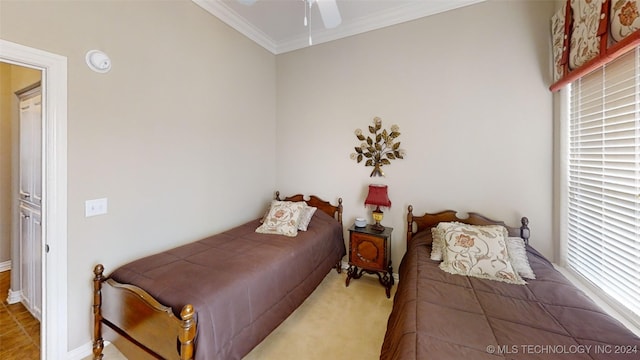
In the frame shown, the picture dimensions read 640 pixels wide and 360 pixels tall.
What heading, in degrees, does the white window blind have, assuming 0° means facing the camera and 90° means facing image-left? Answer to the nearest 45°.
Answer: approximately 45°

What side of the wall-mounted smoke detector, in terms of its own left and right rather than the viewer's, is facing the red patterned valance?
front

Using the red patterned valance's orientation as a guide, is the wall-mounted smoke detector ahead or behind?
ahead

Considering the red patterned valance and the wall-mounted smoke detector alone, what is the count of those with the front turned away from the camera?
0

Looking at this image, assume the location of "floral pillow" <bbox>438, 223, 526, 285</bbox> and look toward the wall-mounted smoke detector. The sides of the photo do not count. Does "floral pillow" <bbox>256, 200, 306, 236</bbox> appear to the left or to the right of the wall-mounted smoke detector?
right

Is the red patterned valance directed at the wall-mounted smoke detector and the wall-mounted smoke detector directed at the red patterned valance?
yes

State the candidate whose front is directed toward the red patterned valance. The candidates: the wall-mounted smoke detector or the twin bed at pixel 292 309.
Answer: the wall-mounted smoke detector

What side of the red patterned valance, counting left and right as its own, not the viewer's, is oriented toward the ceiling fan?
front

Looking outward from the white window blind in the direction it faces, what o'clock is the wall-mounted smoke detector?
The wall-mounted smoke detector is roughly at 12 o'clock from the white window blind.

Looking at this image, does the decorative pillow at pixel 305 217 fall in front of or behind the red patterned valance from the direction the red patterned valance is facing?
in front

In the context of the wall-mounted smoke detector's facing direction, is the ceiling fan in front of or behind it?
in front

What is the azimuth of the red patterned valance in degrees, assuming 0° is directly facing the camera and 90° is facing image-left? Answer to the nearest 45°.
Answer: approximately 45°

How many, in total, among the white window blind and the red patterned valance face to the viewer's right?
0
